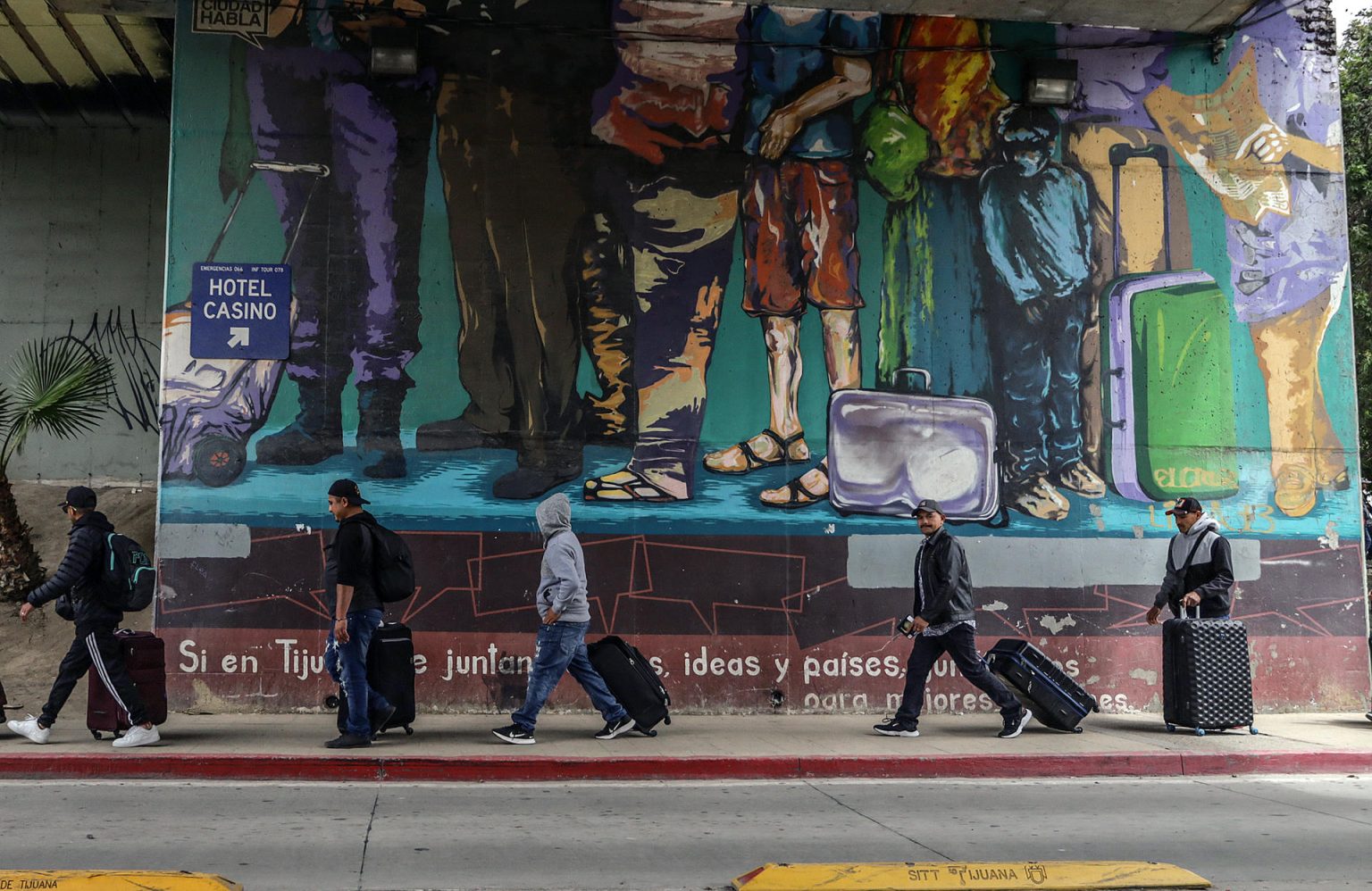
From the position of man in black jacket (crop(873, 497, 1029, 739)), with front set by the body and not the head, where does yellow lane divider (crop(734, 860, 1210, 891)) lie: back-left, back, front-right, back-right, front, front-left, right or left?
left

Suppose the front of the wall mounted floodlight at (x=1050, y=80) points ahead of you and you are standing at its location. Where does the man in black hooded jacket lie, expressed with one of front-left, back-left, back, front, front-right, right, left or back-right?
front-right

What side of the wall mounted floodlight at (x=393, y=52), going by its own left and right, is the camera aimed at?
front

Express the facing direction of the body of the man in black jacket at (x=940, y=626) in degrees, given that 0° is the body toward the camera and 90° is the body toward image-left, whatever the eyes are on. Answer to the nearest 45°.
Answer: approximately 90°

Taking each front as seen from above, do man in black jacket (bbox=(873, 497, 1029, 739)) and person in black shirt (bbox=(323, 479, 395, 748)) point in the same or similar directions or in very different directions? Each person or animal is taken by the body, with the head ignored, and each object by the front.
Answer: same or similar directions

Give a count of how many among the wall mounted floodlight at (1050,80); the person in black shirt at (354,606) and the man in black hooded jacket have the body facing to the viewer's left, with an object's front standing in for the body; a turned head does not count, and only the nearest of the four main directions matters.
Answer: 2

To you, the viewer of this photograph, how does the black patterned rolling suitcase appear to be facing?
facing the viewer and to the right of the viewer

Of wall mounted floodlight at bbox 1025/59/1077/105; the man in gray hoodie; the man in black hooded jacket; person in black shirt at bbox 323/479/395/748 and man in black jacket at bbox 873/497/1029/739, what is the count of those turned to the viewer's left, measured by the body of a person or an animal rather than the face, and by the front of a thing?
4

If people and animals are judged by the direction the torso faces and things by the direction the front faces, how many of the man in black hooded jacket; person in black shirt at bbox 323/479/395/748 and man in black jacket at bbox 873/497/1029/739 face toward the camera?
0

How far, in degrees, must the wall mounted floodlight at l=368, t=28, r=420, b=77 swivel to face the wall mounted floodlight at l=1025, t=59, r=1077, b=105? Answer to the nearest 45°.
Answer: approximately 90° to its left

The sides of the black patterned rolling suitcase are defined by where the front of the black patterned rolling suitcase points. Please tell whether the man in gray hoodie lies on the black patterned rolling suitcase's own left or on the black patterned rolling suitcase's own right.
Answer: on the black patterned rolling suitcase's own right

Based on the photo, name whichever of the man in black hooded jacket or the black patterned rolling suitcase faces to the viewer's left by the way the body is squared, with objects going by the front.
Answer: the man in black hooded jacket

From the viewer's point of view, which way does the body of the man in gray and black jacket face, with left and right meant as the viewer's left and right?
facing the viewer and to the left of the viewer

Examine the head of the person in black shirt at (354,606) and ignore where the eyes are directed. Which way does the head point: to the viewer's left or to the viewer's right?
to the viewer's left

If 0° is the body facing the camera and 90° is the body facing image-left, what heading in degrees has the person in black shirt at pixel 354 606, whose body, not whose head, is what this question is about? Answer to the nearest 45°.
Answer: approximately 90°

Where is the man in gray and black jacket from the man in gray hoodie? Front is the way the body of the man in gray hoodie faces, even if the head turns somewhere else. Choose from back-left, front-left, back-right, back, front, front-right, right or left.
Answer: back

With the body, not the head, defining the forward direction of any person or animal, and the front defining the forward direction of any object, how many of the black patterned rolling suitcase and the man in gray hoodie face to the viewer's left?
1

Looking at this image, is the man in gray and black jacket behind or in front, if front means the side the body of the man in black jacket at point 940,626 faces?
behind
